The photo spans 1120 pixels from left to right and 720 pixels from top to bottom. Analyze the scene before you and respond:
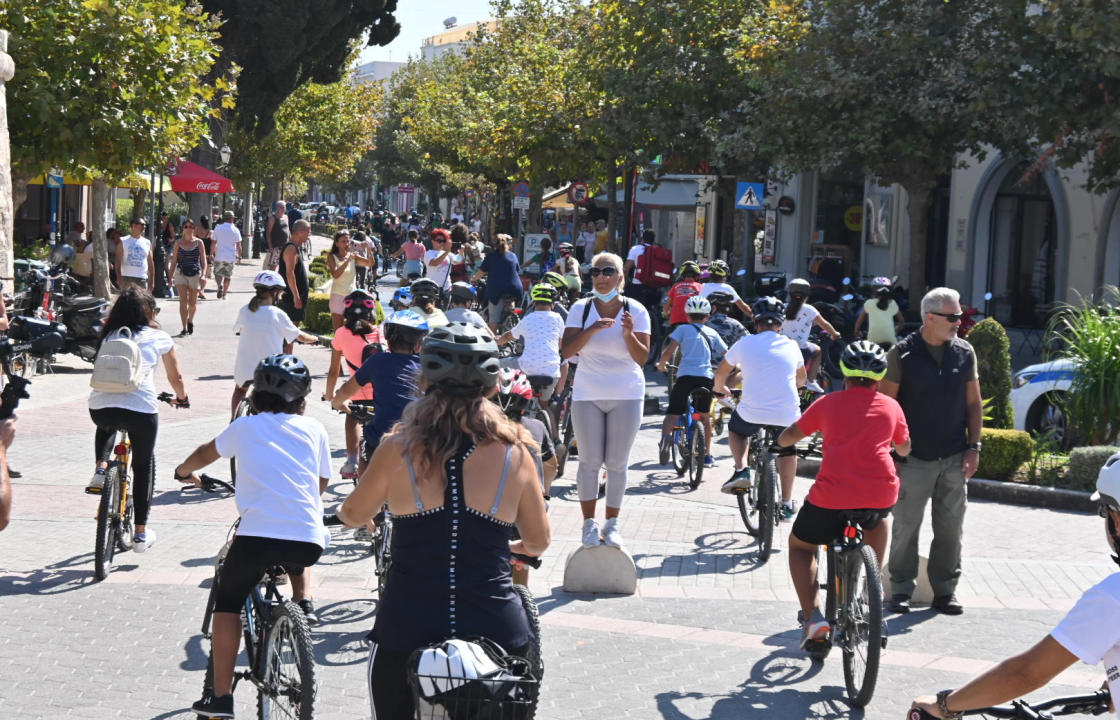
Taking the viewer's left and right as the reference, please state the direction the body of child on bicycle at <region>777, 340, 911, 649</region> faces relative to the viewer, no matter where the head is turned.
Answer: facing away from the viewer

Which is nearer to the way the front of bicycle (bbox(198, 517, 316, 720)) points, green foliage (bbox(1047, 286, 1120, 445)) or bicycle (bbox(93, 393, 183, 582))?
the bicycle

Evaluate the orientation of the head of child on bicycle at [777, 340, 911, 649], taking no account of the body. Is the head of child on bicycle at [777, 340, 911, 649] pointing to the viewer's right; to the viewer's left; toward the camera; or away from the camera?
away from the camera

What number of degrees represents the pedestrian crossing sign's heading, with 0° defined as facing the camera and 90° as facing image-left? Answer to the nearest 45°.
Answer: approximately 0°

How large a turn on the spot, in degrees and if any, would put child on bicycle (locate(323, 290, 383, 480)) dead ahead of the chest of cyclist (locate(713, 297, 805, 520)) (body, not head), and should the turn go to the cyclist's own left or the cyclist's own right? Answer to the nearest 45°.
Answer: approximately 90° to the cyclist's own left

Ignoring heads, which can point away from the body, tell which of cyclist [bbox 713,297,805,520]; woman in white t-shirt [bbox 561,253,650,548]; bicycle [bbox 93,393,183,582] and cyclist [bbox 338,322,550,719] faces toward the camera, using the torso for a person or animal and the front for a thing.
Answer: the woman in white t-shirt

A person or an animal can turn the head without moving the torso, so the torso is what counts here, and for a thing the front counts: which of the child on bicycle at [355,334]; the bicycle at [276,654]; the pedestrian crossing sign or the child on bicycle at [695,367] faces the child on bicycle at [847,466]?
the pedestrian crossing sign

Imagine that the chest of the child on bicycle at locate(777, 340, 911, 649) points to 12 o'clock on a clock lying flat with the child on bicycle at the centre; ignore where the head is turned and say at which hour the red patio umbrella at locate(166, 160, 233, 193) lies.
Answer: The red patio umbrella is roughly at 11 o'clock from the child on bicycle.

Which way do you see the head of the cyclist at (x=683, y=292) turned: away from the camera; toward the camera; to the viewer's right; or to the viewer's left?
away from the camera

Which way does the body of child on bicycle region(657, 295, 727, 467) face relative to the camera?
away from the camera

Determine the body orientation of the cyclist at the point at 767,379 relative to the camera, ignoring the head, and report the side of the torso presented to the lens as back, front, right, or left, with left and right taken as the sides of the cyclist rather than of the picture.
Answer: back
